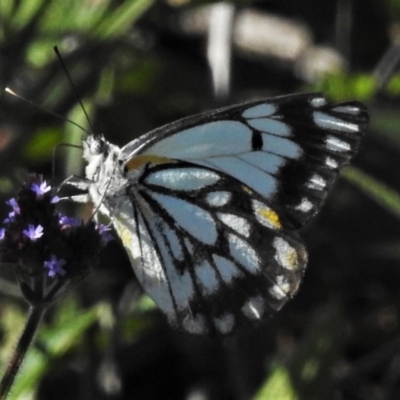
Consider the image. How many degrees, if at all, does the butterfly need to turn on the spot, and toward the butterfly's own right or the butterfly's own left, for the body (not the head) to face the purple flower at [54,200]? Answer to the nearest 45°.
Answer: approximately 45° to the butterfly's own left

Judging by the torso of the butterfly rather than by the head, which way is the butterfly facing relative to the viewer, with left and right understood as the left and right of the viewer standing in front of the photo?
facing to the left of the viewer
